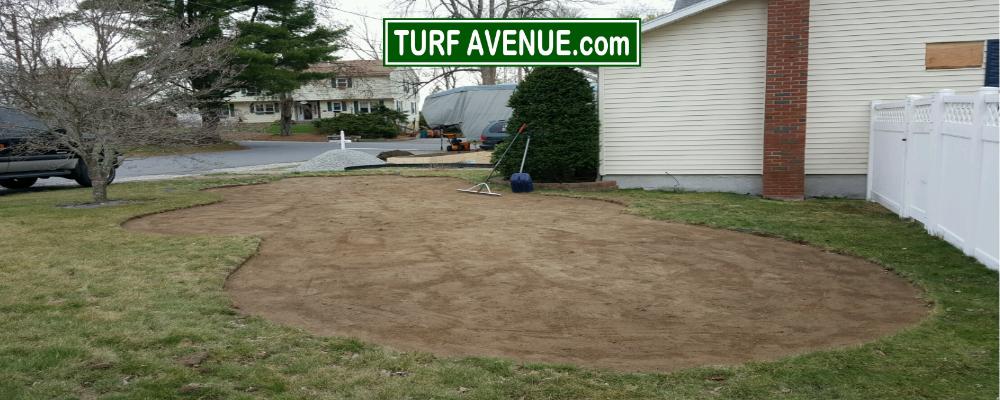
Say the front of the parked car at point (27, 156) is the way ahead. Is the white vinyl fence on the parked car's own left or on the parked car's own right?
on the parked car's own right

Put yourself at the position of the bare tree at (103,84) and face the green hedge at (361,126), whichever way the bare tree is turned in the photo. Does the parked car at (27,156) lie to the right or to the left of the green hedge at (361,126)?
left

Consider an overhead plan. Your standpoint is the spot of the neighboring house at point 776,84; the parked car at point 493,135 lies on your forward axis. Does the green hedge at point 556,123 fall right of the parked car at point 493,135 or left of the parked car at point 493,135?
left

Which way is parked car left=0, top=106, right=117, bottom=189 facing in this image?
to the viewer's right

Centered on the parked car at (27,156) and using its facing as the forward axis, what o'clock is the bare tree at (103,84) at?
The bare tree is roughly at 2 o'clock from the parked car.

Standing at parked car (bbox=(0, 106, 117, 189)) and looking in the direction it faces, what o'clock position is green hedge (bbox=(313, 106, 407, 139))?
The green hedge is roughly at 10 o'clock from the parked car.

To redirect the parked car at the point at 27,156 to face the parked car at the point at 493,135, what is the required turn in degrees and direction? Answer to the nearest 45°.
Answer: approximately 45° to its left
